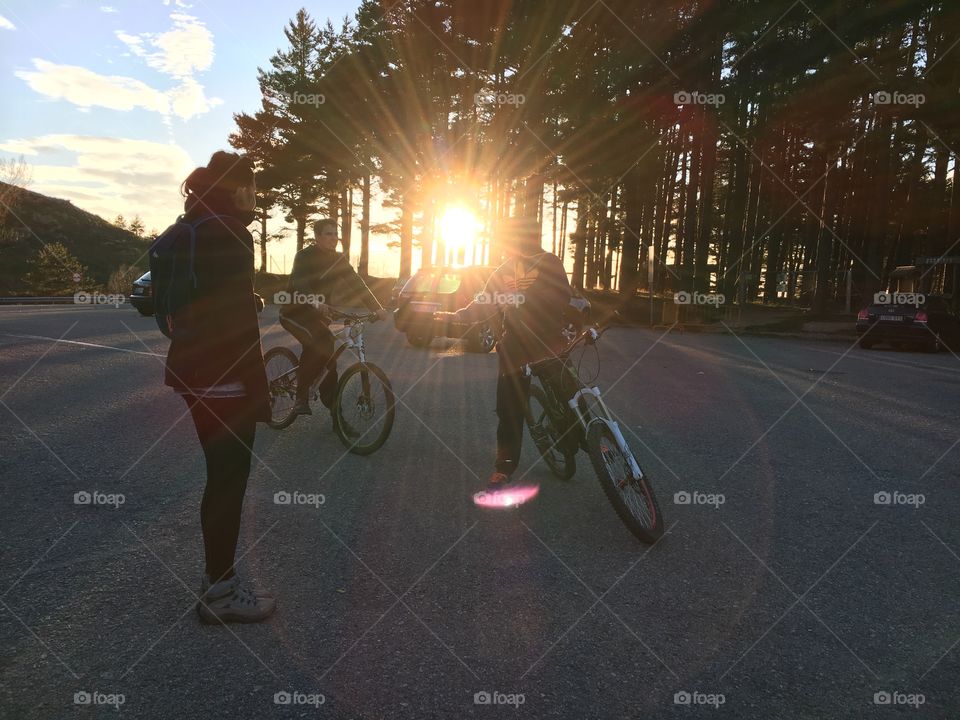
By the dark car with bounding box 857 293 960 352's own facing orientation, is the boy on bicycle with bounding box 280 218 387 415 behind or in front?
behind

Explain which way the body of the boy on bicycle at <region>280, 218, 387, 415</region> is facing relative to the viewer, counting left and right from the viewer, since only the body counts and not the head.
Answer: facing the viewer and to the right of the viewer

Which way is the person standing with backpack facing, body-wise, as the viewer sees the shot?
to the viewer's right

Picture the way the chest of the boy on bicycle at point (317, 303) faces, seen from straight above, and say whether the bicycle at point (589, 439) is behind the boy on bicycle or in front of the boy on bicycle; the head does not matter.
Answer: in front

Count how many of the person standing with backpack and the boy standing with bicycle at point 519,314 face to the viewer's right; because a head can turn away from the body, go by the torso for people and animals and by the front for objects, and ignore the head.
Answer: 1

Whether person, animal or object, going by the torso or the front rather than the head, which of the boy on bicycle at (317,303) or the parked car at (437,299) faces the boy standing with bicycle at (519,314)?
the boy on bicycle at (317,303)

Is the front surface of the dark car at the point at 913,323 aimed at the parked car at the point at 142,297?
no

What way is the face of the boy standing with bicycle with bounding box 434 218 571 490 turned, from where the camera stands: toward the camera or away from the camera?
toward the camera

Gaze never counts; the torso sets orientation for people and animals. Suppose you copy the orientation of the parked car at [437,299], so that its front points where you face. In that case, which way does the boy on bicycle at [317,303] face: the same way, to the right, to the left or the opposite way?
to the right

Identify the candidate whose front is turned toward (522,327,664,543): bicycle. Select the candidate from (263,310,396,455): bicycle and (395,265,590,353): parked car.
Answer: (263,310,396,455): bicycle

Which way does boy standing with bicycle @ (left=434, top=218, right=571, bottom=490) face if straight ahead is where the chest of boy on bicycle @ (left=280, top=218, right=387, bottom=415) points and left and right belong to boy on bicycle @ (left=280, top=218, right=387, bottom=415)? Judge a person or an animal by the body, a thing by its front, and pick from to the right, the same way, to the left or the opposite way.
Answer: to the right

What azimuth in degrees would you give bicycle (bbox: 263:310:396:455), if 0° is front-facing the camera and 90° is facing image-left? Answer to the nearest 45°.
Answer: approximately 315°

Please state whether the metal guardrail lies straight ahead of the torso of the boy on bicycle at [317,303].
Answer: no

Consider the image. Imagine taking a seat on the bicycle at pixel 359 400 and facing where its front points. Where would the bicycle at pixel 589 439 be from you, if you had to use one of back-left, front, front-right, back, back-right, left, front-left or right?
front

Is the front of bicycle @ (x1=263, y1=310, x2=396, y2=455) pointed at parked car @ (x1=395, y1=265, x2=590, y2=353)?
no

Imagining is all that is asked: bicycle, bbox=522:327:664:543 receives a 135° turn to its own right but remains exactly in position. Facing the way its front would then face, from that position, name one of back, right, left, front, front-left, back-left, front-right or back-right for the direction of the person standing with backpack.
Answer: front-left
